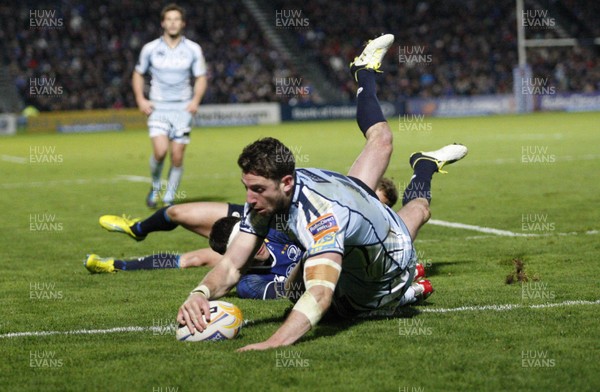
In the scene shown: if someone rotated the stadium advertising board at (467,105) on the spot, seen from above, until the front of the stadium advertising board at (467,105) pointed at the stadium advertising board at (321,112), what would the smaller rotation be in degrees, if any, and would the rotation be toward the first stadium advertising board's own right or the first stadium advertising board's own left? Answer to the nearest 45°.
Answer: approximately 45° to the first stadium advertising board's own right

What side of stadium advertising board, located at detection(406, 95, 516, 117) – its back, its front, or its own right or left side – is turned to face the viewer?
front

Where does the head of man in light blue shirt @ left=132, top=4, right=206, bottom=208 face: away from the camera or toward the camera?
toward the camera

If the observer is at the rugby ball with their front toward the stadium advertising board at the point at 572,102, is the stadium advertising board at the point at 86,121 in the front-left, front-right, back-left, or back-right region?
front-left

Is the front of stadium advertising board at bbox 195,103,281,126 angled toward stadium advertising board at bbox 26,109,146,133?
no

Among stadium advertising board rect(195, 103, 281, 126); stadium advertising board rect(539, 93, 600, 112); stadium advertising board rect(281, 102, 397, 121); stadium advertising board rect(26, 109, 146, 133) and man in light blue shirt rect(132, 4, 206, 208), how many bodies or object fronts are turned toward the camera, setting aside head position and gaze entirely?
5

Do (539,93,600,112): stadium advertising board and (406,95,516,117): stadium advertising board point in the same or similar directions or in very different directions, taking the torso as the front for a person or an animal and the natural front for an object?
same or similar directions

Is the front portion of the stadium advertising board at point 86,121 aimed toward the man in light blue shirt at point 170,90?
yes

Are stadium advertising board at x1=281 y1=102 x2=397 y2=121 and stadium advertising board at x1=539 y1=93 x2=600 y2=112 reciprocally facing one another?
no

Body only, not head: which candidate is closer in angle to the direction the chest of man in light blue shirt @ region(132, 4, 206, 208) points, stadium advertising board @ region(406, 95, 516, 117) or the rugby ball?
the rugby ball

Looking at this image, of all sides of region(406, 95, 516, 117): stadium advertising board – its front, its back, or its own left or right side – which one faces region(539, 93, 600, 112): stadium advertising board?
left

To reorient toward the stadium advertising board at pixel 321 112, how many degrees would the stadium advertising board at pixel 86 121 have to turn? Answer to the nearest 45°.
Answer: approximately 90° to its left

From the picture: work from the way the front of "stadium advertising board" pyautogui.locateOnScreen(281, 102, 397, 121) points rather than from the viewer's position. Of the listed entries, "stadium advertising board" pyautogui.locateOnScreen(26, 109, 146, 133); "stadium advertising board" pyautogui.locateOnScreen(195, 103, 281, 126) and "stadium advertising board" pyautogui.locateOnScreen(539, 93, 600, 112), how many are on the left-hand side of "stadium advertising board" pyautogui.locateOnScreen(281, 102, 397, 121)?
1

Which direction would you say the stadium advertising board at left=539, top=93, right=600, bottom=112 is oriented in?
toward the camera

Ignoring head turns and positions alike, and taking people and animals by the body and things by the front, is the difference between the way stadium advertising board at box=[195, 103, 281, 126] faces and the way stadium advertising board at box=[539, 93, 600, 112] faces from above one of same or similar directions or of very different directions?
same or similar directions

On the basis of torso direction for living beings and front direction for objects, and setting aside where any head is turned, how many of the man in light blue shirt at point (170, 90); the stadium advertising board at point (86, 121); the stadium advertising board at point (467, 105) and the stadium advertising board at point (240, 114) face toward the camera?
4

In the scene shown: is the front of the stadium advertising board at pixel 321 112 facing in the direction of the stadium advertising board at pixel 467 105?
no

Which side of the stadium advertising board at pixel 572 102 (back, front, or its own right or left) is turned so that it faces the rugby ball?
front

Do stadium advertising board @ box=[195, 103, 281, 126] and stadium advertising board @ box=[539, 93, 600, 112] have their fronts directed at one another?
no

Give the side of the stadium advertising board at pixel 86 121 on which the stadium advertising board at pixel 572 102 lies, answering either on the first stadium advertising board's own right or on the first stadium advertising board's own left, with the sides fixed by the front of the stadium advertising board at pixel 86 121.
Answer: on the first stadium advertising board's own left

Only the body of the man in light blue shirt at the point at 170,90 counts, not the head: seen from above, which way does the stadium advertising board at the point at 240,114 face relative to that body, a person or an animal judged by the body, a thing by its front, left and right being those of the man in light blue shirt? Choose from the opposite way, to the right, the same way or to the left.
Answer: the same way

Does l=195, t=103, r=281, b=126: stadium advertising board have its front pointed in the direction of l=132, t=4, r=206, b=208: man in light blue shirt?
yes

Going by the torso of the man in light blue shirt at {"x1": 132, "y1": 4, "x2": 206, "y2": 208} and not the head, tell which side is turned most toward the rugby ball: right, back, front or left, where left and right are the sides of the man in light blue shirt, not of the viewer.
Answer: front
